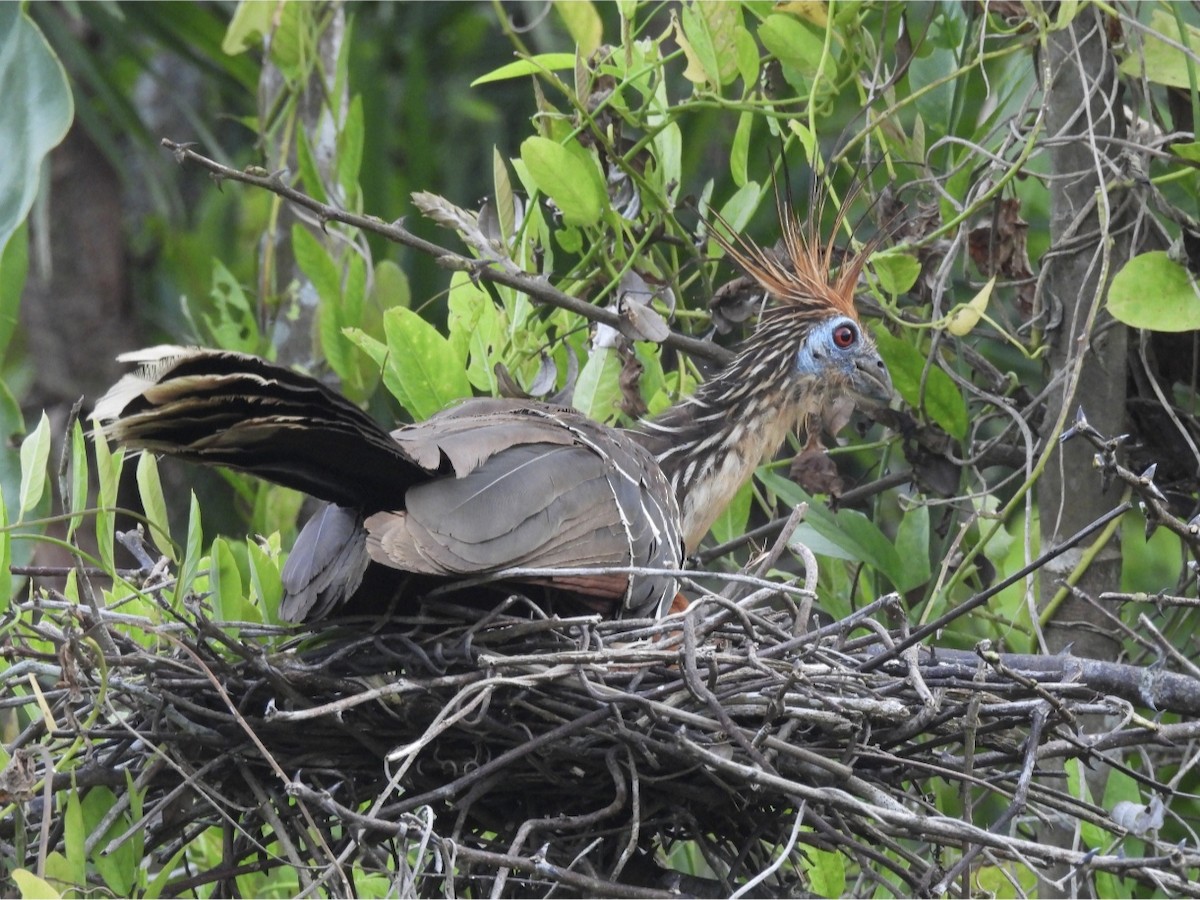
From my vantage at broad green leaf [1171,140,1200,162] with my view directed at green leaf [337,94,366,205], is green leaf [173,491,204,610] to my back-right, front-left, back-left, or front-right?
front-left

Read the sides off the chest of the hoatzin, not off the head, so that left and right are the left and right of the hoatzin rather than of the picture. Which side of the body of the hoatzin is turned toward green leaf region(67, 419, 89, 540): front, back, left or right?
back

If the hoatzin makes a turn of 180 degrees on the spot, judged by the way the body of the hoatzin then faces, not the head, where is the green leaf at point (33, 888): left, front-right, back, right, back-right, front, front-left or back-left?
front-left

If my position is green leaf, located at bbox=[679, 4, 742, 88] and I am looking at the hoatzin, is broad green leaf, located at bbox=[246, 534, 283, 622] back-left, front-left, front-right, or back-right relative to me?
front-right

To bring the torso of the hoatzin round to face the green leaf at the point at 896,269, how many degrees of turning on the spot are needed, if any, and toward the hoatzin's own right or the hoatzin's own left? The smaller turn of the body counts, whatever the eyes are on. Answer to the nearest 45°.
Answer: approximately 45° to the hoatzin's own left

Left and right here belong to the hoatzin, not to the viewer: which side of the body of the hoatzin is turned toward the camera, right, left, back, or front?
right

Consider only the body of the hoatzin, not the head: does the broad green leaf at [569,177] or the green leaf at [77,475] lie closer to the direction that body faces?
the broad green leaf

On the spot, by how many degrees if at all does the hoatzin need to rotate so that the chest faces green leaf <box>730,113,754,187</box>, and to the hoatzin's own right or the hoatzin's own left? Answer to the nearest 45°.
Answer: approximately 45° to the hoatzin's own left

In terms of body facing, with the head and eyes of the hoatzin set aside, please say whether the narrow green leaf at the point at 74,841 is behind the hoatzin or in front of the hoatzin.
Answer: behind
